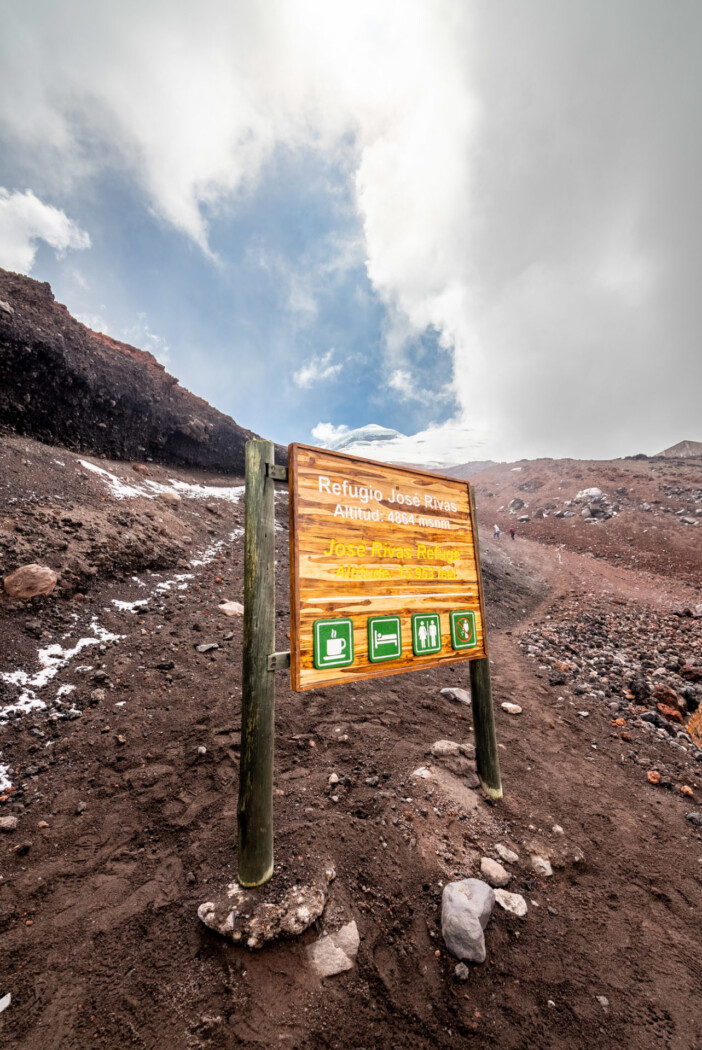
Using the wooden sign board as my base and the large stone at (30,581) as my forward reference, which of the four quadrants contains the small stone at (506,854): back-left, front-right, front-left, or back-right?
back-right

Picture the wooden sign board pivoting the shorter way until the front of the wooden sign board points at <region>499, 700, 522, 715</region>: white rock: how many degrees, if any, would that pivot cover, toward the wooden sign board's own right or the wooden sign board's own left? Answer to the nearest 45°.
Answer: approximately 90° to the wooden sign board's own left

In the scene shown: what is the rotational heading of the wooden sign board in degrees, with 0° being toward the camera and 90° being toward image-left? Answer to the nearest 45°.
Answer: approximately 315°

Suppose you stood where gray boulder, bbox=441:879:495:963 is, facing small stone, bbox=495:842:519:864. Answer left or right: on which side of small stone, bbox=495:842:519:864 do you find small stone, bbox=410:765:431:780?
left

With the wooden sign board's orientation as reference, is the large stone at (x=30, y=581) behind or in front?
behind
